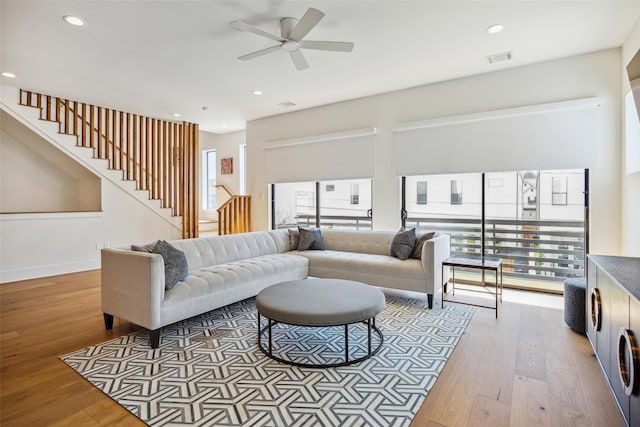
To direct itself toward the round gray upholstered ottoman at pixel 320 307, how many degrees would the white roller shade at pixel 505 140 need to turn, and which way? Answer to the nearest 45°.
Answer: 0° — it already faces it

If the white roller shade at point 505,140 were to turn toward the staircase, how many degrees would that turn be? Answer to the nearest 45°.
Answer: approximately 45° to its right

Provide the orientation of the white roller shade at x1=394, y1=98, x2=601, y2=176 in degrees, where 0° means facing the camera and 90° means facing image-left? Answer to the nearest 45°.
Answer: approximately 45°

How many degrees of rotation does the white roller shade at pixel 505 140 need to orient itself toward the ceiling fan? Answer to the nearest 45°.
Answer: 0° — it already faces it
